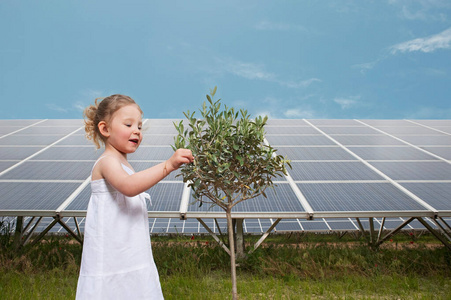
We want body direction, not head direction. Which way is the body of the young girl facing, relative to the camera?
to the viewer's right

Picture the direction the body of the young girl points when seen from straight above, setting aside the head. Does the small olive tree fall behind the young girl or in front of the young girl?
in front

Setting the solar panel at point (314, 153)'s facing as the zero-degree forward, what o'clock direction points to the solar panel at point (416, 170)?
the solar panel at point (416, 170) is roughly at 9 o'clock from the solar panel at point (314, 153).

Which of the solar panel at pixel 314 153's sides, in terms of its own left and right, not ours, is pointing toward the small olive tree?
front

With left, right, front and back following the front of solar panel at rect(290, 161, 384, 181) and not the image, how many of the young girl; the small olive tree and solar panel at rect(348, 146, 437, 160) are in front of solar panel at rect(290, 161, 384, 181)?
2

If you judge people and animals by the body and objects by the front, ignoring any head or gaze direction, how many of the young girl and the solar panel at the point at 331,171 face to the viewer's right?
1

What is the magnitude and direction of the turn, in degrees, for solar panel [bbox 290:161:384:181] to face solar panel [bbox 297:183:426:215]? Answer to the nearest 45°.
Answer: approximately 45° to its left

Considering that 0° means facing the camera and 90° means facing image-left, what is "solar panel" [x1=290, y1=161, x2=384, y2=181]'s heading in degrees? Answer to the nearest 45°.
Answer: approximately 0°

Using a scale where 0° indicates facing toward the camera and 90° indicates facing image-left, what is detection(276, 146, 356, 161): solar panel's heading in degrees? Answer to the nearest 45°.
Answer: approximately 0°

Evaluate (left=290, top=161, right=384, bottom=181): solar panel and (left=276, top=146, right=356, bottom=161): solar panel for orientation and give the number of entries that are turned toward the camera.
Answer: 2

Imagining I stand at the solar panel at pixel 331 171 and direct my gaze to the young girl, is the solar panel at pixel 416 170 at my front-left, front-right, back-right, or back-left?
back-left

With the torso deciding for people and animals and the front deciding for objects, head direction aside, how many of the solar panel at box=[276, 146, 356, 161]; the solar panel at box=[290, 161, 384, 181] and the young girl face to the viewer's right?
1
